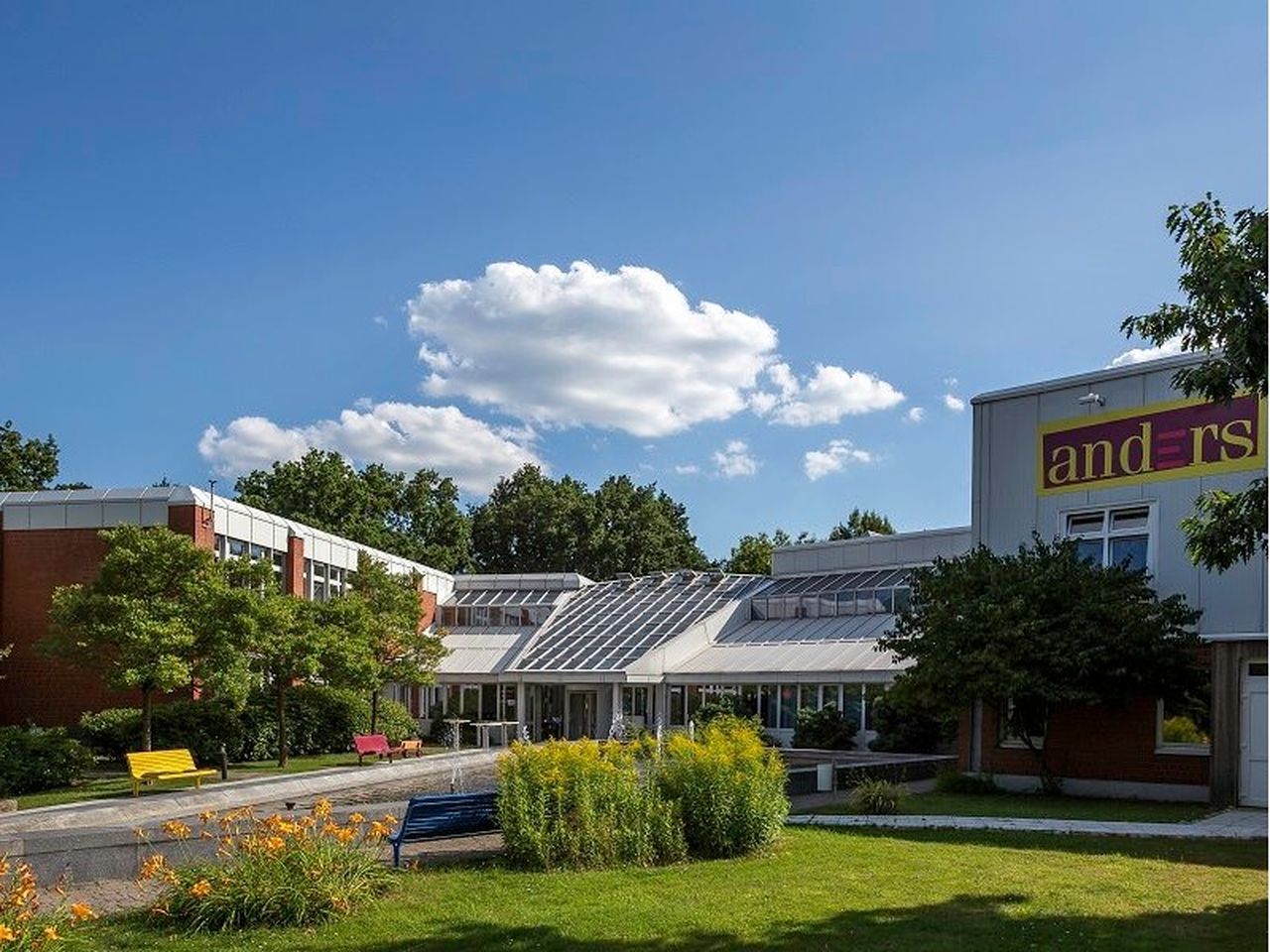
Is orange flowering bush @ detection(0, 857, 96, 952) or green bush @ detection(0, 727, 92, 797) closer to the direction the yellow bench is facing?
the orange flowering bush

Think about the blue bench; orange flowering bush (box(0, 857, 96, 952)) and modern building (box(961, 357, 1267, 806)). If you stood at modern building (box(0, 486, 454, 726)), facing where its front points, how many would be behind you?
0

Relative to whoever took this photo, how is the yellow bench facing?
facing the viewer and to the right of the viewer

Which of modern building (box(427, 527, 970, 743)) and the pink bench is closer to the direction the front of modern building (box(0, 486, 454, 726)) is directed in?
the pink bench

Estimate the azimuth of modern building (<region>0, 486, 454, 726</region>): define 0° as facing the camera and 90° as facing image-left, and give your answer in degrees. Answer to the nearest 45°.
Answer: approximately 315°

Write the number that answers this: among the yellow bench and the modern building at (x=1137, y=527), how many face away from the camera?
0

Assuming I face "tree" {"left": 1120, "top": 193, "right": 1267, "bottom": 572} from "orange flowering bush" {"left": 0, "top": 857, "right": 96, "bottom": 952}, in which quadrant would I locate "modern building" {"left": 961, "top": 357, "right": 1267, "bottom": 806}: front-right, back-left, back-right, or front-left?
front-left

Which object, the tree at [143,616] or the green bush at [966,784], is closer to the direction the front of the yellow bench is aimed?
the green bush

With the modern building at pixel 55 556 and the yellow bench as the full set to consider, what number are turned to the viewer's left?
0

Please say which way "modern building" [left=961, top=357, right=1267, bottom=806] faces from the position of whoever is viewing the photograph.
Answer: facing the viewer and to the left of the viewer

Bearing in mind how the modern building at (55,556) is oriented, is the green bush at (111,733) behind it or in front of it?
in front

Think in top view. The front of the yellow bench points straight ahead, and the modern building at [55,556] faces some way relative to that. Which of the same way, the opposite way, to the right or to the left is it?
the same way

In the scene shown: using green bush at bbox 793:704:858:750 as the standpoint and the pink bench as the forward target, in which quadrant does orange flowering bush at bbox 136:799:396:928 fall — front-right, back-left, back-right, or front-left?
front-left
